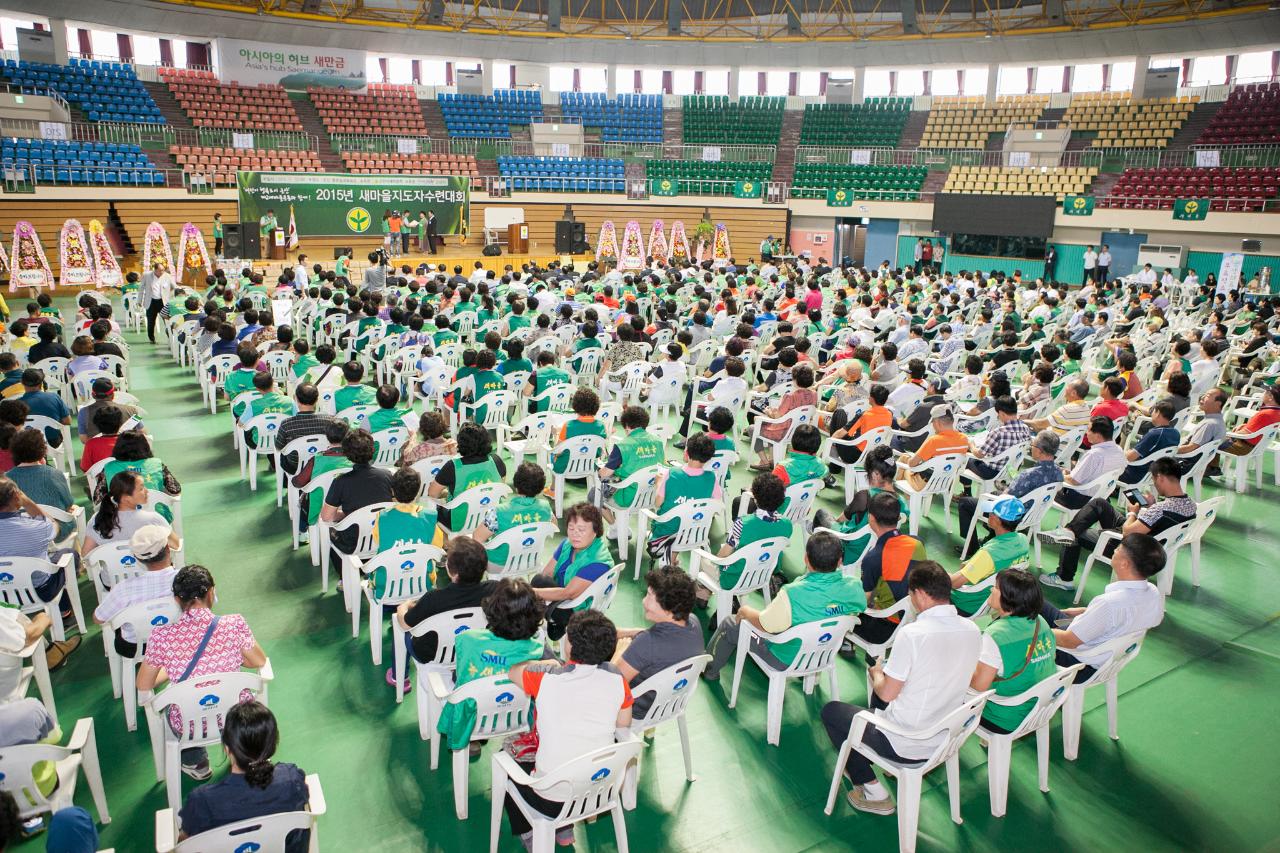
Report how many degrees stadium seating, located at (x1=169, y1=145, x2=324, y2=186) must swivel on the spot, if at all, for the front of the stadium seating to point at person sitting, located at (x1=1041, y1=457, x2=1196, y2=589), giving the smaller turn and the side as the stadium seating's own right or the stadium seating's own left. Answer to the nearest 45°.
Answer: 0° — it already faces them

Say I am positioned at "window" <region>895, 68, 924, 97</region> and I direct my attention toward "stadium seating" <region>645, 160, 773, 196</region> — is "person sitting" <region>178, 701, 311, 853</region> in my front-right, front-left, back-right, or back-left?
front-left

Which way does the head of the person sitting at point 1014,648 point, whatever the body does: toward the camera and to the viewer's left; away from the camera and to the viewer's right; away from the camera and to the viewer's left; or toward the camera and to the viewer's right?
away from the camera and to the viewer's left

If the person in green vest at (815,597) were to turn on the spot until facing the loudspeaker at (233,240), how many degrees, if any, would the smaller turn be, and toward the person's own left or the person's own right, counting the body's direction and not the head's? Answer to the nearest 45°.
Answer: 0° — they already face it

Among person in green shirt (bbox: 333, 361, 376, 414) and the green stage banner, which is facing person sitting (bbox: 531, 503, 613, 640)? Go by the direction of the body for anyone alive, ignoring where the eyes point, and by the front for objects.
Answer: the green stage banner

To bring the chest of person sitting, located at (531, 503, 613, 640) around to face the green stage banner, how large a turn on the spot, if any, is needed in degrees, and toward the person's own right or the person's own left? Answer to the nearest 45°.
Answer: approximately 135° to the person's own right

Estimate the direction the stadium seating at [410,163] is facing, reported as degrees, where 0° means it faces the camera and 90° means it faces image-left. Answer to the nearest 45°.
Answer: approximately 0°

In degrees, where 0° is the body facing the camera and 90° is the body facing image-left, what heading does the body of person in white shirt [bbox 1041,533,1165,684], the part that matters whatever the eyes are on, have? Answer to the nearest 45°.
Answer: approximately 135°

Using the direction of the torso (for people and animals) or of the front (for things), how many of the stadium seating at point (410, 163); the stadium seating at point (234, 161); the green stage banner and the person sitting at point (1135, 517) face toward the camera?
3

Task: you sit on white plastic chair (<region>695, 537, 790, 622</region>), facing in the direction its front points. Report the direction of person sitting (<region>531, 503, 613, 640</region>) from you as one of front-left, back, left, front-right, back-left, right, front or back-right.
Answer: left

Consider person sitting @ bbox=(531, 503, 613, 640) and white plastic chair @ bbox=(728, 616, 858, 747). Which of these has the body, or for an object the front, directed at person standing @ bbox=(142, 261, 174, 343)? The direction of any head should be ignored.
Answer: the white plastic chair

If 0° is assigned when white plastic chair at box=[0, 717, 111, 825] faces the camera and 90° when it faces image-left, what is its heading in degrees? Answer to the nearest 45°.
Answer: approximately 225°

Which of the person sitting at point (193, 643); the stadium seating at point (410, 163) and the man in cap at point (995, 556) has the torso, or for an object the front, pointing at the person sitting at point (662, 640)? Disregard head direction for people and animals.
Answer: the stadium seating

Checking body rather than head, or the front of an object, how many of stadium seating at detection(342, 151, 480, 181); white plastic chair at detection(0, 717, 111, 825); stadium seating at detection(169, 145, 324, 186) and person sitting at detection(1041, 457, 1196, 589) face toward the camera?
2

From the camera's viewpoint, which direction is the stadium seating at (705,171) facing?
toward the camera

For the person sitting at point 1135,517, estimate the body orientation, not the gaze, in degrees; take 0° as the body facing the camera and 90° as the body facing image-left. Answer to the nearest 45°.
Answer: approximately 90°

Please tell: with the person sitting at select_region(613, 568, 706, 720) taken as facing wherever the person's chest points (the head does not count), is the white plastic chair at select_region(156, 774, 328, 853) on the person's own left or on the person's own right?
on the person's own left

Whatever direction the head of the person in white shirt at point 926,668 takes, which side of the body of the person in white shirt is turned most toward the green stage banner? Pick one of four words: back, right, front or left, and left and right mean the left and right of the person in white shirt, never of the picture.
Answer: front

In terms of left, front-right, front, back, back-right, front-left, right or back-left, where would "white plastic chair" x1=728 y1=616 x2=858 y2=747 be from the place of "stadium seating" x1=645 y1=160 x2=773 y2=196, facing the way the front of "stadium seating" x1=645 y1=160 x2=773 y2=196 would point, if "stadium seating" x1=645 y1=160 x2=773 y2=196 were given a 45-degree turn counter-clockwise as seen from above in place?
front-right

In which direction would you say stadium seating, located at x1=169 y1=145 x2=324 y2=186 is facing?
toward the camera
